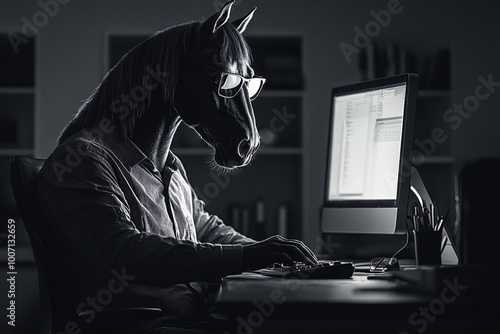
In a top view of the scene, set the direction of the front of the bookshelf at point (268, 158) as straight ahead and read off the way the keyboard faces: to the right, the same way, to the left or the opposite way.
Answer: to the right

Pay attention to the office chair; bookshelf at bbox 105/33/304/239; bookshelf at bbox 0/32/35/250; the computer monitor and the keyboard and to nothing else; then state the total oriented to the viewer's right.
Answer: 1

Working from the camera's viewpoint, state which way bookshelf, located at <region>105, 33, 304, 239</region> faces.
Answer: facing the viewer

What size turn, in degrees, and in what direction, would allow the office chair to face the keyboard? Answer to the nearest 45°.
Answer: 0° — it already faces it

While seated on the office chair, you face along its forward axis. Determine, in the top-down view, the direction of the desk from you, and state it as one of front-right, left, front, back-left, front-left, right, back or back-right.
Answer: front-right

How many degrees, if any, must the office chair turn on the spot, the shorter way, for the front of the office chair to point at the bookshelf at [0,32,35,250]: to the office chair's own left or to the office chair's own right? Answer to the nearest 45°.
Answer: approximately 90° to the office chair's own left

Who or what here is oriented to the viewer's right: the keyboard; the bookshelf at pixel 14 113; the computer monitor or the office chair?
the office chair

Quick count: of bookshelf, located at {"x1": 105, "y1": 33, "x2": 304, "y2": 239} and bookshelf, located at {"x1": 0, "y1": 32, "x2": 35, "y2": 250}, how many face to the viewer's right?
0

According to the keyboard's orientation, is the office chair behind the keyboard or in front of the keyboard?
in front

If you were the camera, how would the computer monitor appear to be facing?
facing the viewer and to the left of the viewer

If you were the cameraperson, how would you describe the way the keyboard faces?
facing to the left of the viewer

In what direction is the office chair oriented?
to the viewer's right

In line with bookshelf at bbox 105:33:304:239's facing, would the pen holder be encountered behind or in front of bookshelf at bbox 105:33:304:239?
in front

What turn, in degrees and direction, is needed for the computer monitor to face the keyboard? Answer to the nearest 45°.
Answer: approximately 45° to its left

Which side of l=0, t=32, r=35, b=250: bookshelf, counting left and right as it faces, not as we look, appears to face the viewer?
front

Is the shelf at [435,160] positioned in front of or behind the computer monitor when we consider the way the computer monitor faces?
behind
